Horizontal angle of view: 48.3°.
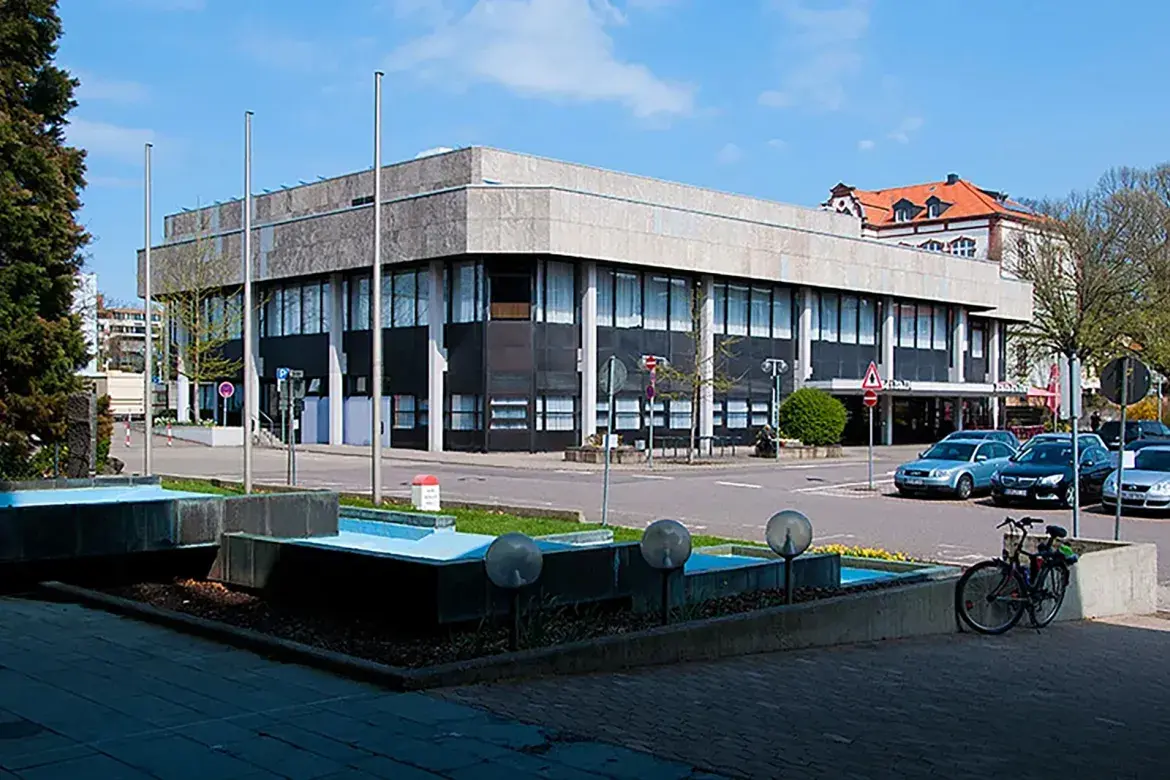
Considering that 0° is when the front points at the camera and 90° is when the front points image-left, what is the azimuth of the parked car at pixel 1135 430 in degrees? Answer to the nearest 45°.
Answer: approximately 45°

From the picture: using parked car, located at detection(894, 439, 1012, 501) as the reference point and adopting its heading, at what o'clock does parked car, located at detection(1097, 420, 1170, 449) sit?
parked car, located at detection(1097, 420, 1170, 449) is roughly at 5 o'clock from parked car, located at detection(894, 439, 1012, 501).

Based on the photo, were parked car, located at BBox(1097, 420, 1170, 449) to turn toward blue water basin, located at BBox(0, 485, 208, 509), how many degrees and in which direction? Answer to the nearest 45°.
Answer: approximately 45° to its left

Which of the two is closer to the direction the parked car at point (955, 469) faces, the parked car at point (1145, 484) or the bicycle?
the bicycle

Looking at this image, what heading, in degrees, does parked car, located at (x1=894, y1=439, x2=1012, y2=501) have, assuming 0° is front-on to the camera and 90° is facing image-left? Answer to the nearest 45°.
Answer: approximately 45°

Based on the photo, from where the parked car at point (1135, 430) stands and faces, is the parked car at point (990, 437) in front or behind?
in front

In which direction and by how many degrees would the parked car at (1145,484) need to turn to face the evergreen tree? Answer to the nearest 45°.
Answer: approximately 45° to its right

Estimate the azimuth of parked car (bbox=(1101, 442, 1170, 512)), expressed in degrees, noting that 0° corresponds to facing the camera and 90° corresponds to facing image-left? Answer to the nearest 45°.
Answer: approximately 45°

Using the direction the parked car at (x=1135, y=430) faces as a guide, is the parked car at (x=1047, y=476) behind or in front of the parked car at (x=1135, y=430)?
in front

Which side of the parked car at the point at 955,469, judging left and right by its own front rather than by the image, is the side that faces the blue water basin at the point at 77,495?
front
